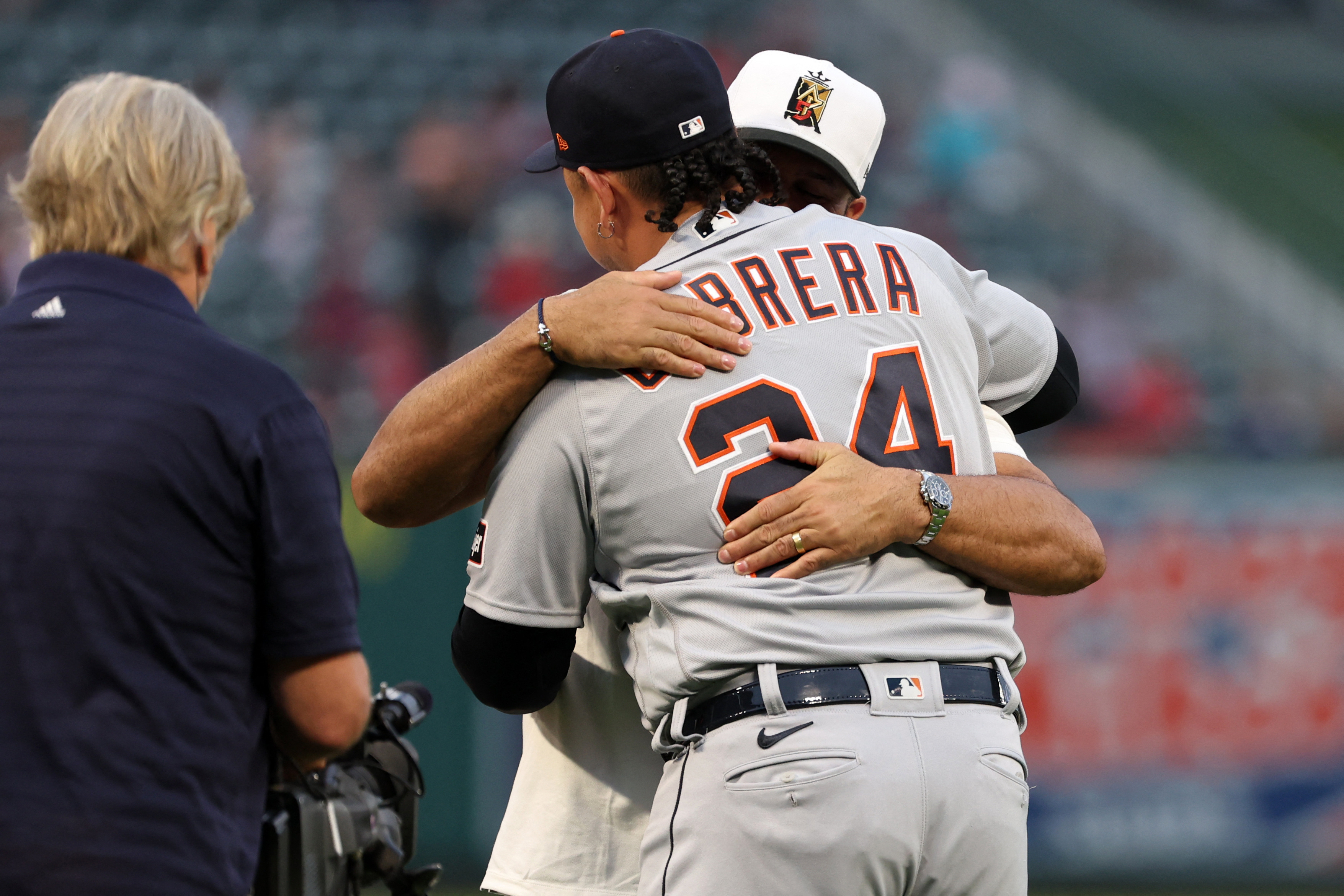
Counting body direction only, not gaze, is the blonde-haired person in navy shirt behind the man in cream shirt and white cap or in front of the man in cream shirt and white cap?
in front

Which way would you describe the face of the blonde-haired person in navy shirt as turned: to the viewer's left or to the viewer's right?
to the viewer's right

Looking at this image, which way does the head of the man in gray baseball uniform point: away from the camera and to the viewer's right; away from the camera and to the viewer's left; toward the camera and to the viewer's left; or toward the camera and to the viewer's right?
away from the camera and to the viewer's left

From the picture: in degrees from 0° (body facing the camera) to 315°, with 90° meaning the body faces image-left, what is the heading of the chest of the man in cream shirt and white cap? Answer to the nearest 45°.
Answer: approximately 0°
